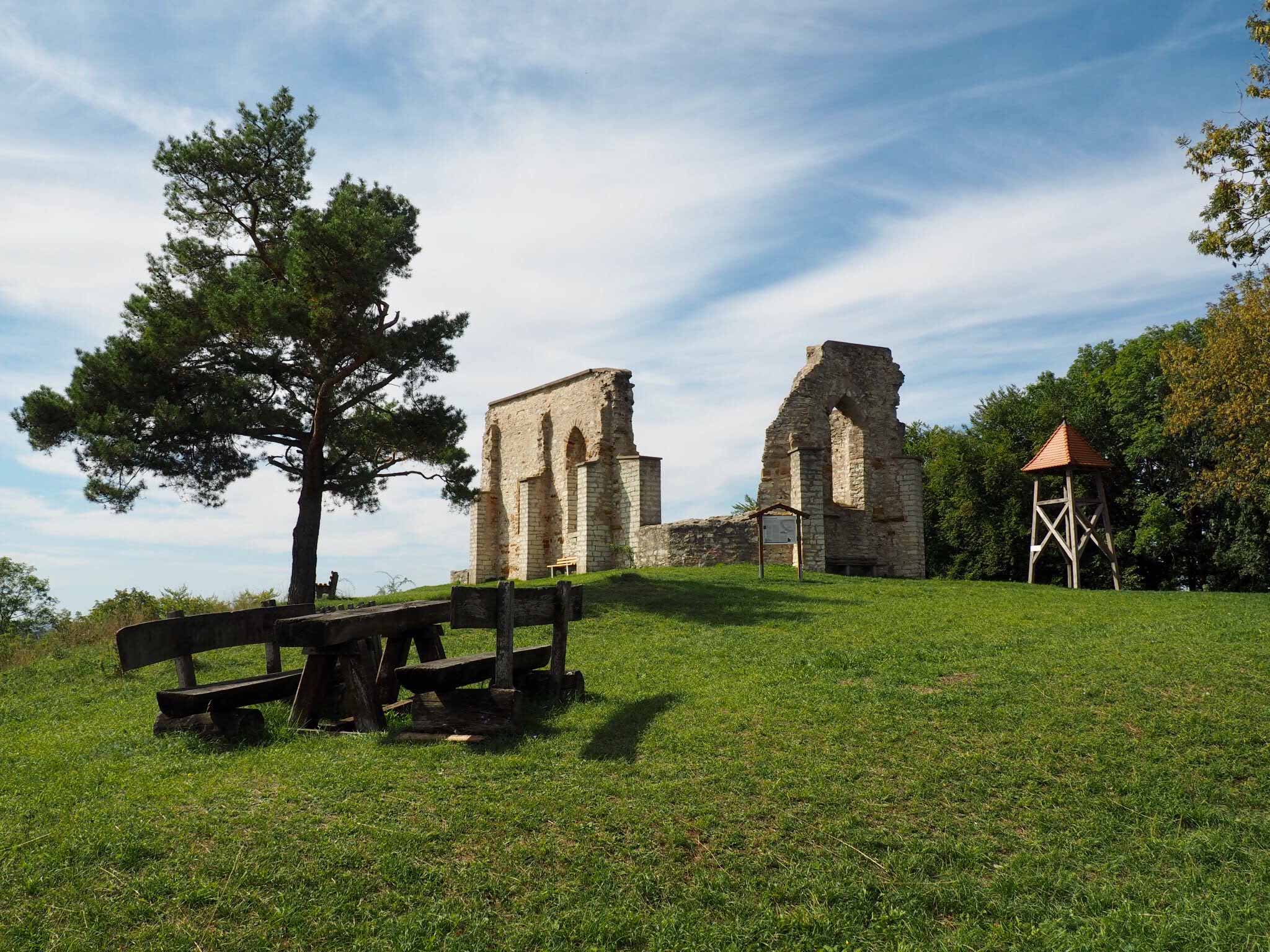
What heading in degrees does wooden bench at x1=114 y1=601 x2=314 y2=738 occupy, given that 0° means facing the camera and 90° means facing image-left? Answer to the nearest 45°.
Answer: approximately 315°

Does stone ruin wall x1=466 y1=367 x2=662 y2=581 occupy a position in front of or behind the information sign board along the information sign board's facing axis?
behind

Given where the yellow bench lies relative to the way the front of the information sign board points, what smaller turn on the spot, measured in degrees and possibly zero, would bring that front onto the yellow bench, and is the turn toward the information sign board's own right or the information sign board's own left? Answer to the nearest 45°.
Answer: approximately 135° to the information sign board's own right

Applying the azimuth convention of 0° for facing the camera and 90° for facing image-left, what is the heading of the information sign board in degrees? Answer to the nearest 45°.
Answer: approximately 0°

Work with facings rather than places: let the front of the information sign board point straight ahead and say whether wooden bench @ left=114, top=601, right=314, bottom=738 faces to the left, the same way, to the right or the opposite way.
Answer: to the left

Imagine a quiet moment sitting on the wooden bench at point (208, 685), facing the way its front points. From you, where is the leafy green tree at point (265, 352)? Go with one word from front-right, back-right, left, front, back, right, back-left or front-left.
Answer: back-left
